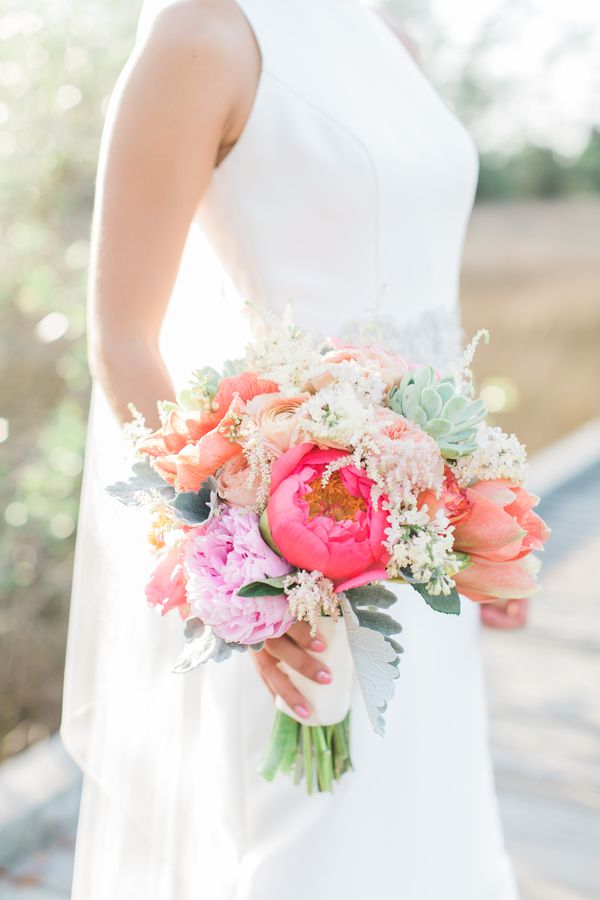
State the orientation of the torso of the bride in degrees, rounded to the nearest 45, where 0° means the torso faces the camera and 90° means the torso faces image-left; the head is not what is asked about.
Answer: approximately 315°
